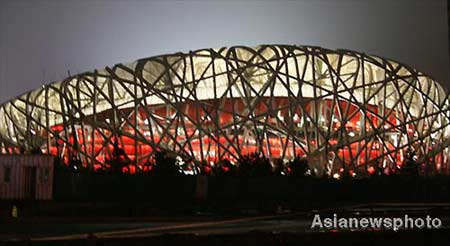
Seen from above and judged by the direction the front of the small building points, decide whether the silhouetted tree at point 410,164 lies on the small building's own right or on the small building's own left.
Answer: on the small building's own left

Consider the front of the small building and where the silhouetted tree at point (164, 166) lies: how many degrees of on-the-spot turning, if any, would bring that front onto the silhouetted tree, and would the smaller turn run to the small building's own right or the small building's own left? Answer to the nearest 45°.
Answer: approximately 135° to the small building's own left

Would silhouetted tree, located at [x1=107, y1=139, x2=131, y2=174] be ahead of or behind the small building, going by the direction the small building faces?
behind

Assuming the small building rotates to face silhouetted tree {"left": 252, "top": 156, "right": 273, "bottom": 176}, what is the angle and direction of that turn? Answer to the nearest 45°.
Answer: approximately 135° to its left

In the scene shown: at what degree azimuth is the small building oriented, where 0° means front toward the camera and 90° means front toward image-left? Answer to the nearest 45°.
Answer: approximately 0°

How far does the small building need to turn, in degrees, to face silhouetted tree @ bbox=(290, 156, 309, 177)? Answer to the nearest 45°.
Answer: approximately 135° to its left
